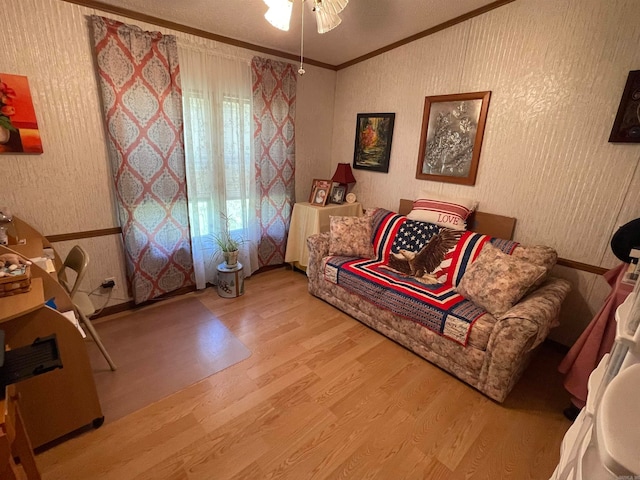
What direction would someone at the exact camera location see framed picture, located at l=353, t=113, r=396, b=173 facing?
facing the viewer and to the left of the viewer

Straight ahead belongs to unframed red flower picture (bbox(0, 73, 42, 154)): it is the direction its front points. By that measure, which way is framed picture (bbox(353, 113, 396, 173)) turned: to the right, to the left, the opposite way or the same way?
to the right

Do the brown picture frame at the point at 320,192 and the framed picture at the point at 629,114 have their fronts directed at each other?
no

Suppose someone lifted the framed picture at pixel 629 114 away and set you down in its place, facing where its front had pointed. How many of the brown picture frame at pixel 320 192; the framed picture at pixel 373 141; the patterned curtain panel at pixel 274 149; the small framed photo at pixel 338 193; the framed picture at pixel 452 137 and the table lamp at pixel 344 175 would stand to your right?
6

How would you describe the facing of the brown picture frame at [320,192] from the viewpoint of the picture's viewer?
facing the viewer

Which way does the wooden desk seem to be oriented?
to the viewer's right

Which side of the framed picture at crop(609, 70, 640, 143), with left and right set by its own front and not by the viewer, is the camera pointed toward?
front

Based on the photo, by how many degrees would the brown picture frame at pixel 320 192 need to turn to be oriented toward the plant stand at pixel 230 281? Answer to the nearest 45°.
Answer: approximately 45° to its right

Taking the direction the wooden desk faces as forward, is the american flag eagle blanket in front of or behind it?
in front

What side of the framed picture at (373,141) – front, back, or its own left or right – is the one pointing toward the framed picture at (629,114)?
left

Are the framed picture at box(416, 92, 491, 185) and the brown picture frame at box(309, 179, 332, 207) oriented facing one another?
no

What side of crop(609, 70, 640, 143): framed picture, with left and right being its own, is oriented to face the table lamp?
right

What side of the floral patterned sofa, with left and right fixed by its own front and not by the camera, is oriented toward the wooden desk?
front

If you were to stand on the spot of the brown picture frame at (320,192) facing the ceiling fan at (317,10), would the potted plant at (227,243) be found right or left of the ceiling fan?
right

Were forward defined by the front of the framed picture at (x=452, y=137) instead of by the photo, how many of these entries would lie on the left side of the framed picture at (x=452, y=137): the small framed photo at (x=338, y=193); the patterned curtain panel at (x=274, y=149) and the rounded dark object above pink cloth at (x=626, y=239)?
1
